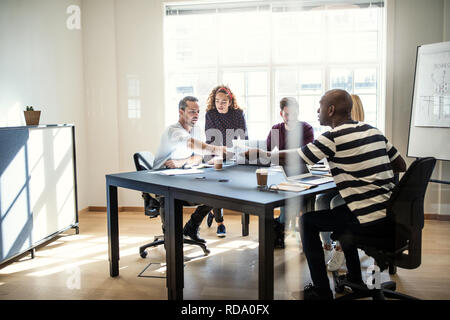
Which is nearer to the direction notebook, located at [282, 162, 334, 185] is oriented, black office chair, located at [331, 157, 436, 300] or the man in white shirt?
the black office chair

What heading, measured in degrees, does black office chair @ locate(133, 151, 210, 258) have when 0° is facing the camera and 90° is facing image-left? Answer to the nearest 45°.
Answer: approximately 270°

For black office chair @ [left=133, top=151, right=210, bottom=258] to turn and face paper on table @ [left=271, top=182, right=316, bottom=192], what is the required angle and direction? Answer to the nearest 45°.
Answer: approximately 45° to its right

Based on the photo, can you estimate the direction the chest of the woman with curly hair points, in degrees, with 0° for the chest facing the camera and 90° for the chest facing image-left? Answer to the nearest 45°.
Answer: approximately 0°

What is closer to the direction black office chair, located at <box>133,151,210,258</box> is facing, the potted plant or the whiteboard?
the whiteboard

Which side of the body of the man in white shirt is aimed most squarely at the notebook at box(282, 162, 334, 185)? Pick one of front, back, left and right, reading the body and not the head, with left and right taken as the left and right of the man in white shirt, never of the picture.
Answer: front

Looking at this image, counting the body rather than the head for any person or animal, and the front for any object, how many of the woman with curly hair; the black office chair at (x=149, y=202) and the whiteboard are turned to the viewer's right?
1

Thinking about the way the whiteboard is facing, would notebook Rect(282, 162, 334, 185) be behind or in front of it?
in front
